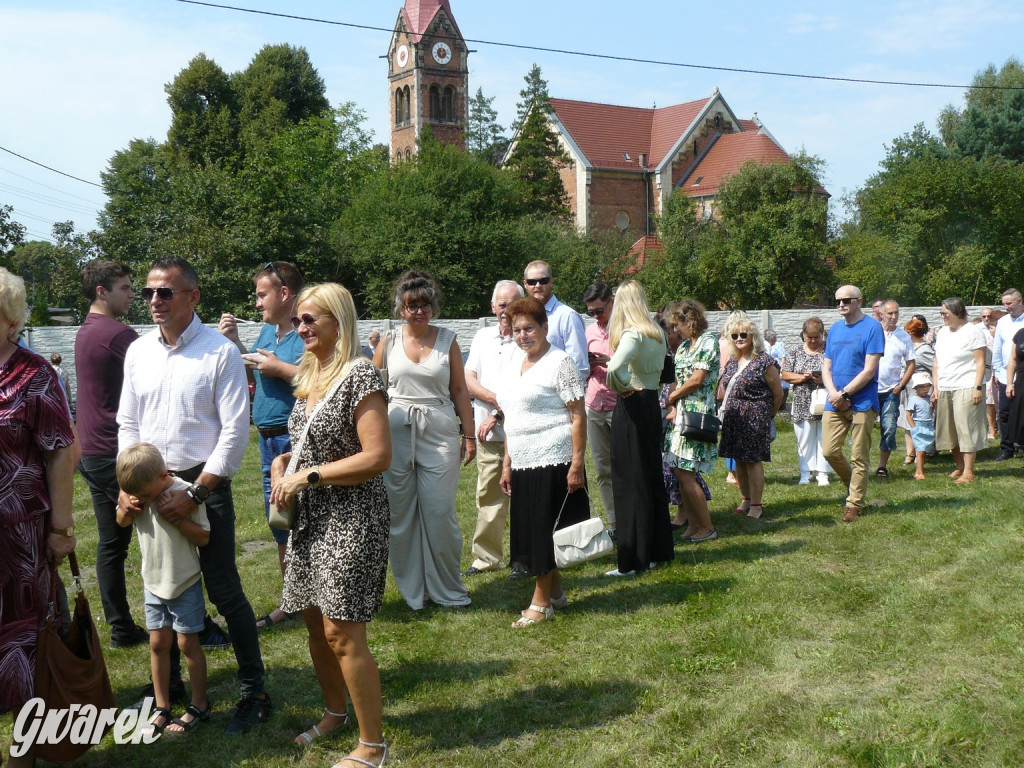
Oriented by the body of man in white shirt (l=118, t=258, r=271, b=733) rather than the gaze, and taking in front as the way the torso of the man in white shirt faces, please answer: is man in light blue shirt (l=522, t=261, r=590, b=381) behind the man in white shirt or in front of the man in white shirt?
behind

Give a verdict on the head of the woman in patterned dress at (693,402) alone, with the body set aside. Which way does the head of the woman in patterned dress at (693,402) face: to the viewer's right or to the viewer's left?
to the viewer's left

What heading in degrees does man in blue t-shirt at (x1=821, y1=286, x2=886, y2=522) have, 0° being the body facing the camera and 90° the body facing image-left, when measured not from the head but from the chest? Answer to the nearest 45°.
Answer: approximately 45°

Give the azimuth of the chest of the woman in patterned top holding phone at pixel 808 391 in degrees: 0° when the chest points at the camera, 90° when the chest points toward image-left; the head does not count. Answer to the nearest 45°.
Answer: approximately 0°

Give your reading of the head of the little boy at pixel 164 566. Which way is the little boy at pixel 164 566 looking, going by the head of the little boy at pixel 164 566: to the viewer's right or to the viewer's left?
to the viewer's left

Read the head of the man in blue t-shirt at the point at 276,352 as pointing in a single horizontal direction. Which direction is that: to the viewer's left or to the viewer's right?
to the viewer's left
